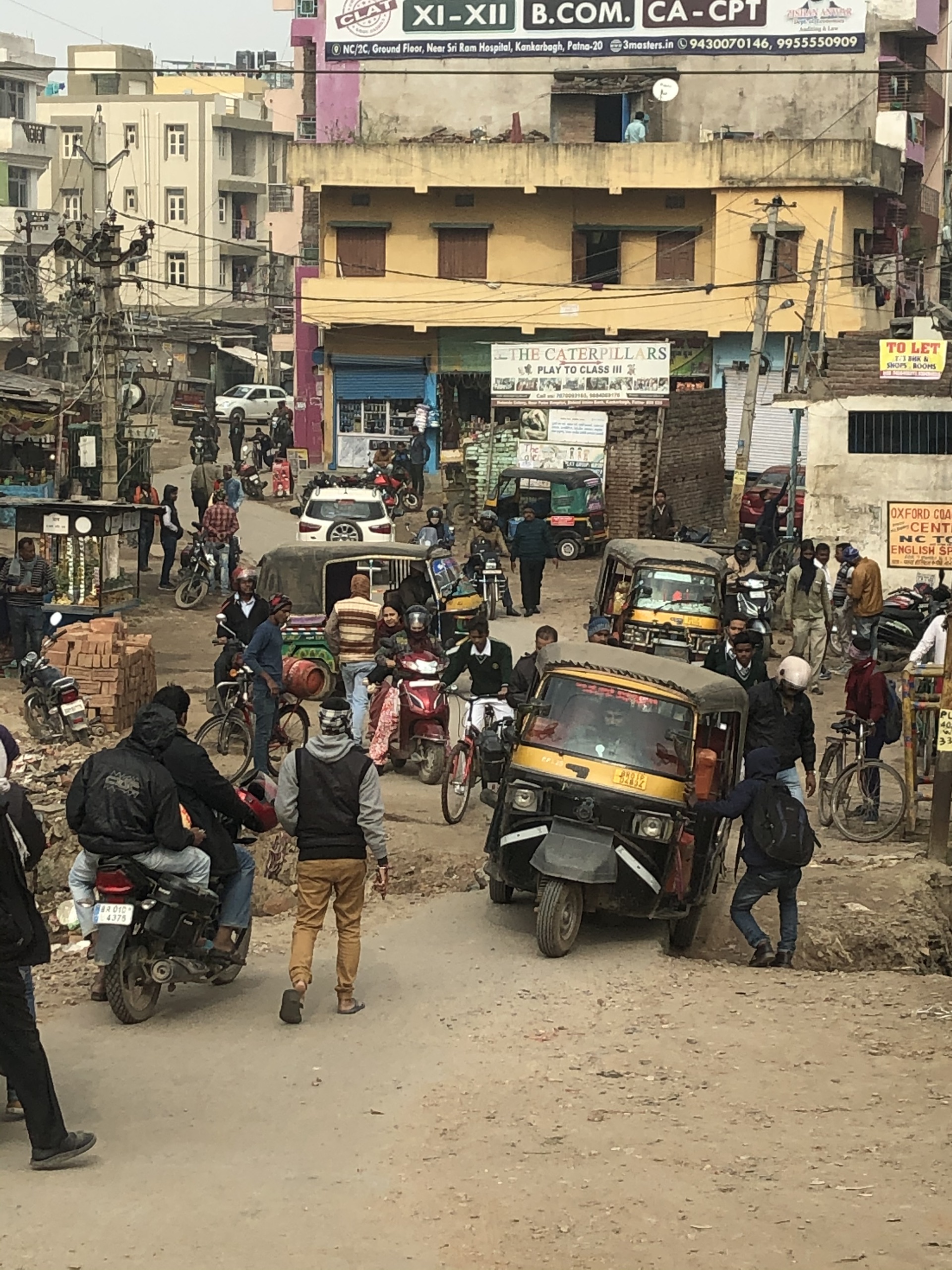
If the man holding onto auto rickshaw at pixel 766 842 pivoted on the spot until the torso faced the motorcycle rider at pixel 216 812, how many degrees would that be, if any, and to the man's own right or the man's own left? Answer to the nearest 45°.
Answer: approximately 90° to the man's own left

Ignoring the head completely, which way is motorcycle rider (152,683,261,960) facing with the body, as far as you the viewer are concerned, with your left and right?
facing away from the viewer and to the right of the viewer

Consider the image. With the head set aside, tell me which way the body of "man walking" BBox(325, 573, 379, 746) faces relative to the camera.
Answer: away from the camera

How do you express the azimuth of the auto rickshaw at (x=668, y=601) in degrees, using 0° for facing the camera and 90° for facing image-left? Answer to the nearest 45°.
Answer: approximately 0°

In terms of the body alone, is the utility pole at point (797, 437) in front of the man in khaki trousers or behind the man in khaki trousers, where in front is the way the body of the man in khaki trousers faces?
in front

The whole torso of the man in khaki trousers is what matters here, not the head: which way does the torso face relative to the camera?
away from the camera

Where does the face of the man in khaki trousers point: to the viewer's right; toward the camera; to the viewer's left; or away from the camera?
away from the camera

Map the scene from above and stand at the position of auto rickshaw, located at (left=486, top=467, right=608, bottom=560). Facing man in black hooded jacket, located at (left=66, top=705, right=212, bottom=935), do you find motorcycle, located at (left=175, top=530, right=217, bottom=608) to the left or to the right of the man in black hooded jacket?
right

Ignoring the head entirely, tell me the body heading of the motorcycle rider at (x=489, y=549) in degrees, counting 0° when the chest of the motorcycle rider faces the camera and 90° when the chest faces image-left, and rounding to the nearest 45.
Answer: approximately 0°

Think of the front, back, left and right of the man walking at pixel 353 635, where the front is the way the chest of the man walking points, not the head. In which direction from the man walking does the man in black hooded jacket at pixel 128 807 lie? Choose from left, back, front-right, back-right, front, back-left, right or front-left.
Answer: back

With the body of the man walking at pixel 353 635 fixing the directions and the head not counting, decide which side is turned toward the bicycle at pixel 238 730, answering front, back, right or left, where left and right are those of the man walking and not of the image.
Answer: left

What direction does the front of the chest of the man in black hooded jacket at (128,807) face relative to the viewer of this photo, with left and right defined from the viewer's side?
facing away from the viewer and to the right of the viewer

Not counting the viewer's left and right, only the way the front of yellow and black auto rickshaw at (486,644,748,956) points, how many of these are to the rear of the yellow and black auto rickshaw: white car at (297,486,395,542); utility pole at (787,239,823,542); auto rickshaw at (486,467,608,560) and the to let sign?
4
